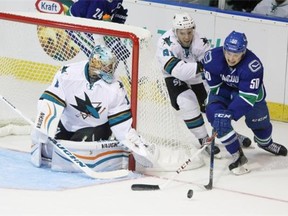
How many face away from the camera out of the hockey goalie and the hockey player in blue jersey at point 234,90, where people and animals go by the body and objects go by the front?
0

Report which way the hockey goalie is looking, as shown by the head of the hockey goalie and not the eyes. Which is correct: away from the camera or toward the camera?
toward the camera

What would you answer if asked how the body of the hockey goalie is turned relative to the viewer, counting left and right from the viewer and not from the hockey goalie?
facing the viewer

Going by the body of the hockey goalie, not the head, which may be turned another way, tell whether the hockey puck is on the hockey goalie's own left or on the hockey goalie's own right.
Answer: on the hockey goalie's own left

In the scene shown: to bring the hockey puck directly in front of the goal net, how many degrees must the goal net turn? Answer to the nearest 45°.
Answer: approximately 90° to its left

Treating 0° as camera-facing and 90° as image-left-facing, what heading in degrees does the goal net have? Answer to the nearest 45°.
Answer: approximately 45°

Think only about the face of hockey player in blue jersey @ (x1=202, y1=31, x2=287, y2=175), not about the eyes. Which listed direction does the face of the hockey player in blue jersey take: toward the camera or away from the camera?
toward the camera

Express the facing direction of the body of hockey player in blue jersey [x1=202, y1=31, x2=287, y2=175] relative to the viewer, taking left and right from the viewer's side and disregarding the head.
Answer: facing the viewer and to the left of the viewer

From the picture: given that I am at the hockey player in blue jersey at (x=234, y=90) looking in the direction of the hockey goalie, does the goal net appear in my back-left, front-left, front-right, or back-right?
front-right
